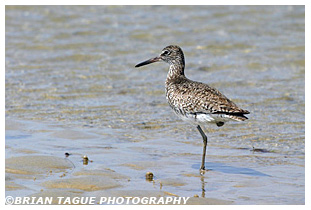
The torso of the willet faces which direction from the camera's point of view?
to the viewer's left
